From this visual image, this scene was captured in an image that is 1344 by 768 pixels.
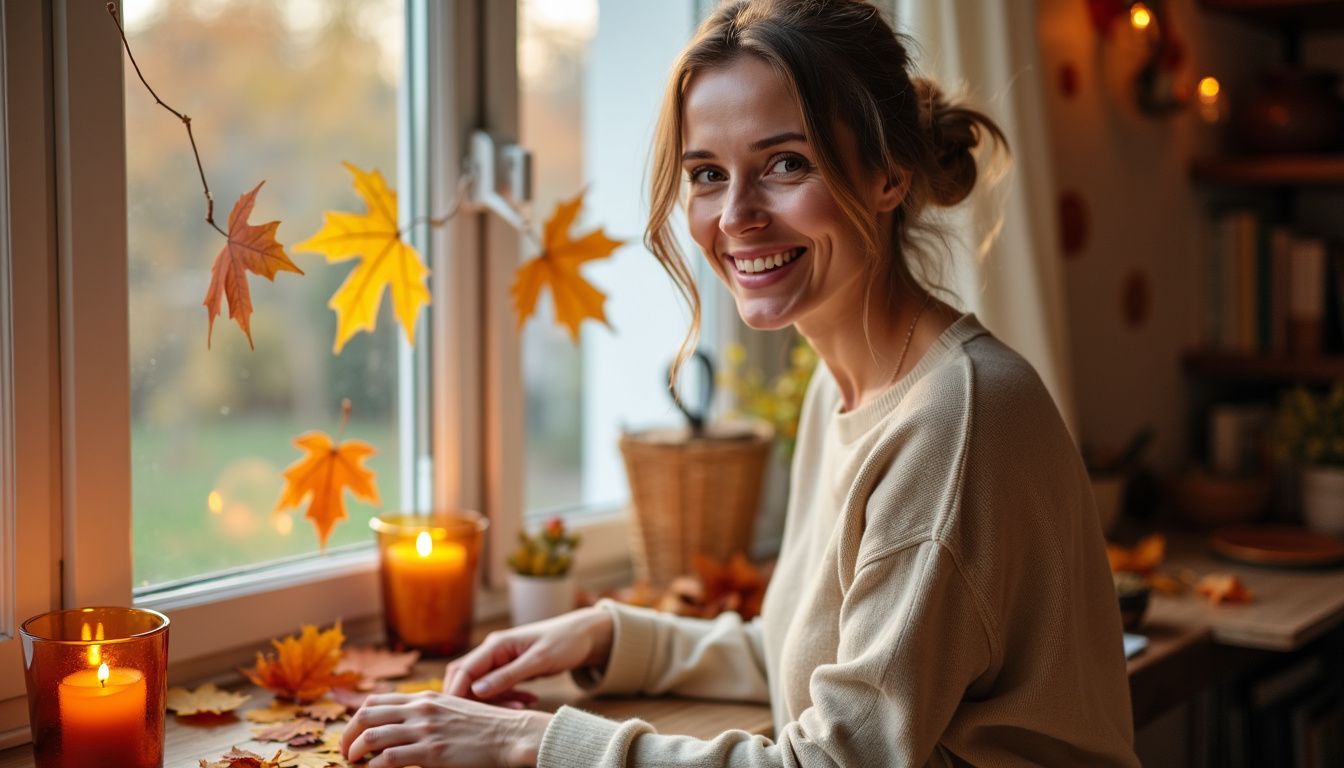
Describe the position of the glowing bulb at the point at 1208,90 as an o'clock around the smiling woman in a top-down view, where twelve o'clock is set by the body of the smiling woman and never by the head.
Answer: The glowing bulb is roughly at 4 o'clock from the smiling woman.

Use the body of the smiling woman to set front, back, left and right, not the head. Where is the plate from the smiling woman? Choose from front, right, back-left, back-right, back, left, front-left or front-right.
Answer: back-right

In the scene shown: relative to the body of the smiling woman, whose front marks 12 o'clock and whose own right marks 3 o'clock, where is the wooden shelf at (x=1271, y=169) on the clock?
The wooden shelf is roughly at 4 o'clock from the smiling woman.

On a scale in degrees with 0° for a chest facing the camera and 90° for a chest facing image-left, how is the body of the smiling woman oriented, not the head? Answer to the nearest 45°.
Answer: approximately 90°

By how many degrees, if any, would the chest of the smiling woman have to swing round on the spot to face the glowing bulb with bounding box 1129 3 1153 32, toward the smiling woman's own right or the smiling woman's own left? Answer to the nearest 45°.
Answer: approximately 135° to the smiling woman's own right

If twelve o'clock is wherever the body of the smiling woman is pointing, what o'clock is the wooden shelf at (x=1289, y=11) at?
The wooden shelf is roughly at 4 o'clock from the smiling woman.
